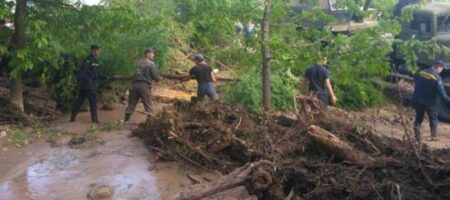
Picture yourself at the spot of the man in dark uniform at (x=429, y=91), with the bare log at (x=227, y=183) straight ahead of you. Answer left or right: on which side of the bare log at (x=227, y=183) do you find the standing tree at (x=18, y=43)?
right

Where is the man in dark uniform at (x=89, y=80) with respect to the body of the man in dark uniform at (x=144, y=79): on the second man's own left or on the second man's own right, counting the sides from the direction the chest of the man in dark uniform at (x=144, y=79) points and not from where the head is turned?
on the second man's own left

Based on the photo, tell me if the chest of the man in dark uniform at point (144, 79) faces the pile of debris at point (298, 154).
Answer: no

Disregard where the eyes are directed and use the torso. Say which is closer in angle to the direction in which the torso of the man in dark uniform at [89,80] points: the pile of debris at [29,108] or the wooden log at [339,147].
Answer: the wooden log
